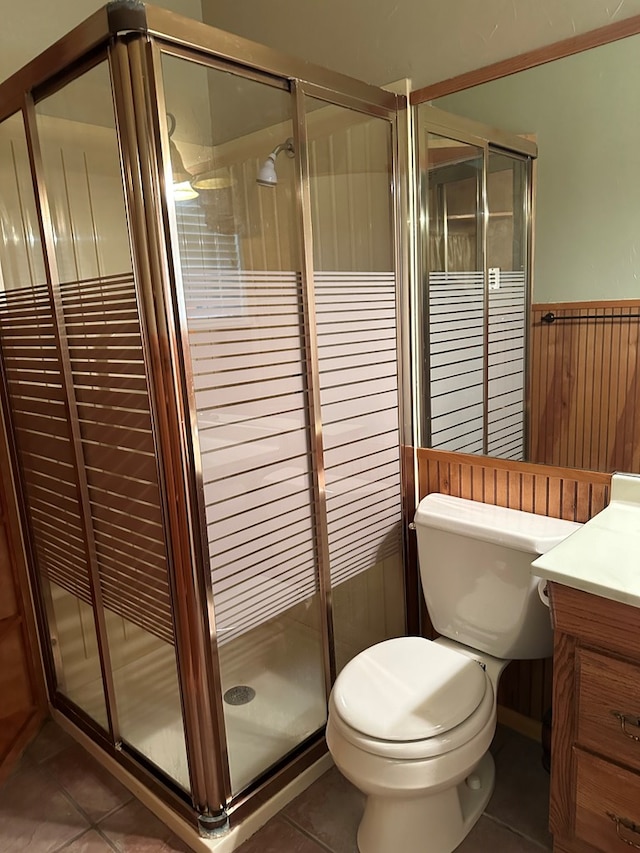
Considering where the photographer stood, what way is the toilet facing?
facing the viewer and to the left of the viewer

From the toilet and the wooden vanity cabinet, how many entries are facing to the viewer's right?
0

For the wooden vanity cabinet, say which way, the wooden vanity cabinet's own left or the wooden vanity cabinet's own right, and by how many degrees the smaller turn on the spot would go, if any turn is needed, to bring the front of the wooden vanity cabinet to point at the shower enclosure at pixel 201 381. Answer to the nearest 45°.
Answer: approximately 45° to the wooden vanity cabinet's own right
